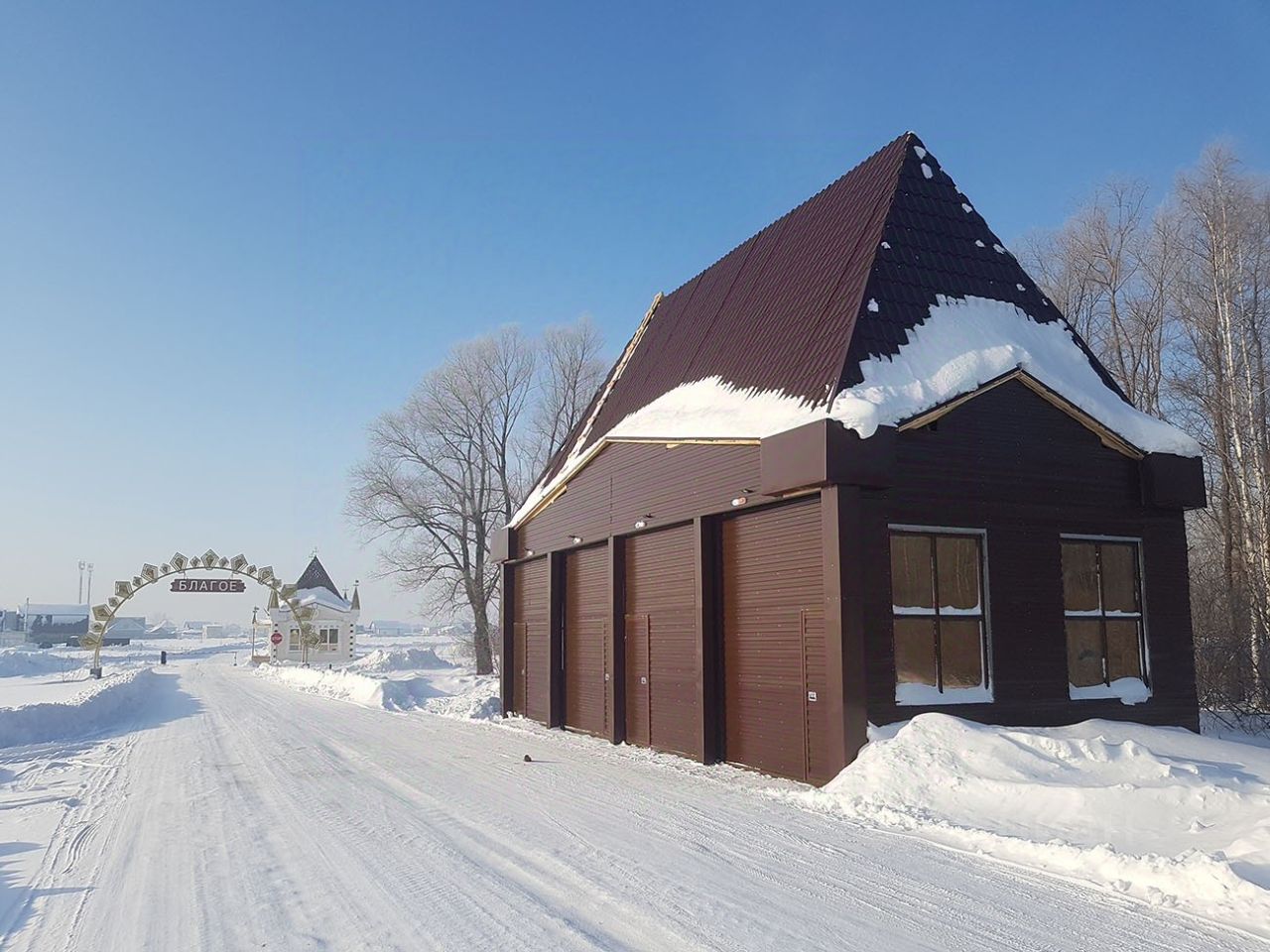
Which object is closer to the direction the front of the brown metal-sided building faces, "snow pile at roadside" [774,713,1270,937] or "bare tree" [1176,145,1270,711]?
the snow pile at roadside

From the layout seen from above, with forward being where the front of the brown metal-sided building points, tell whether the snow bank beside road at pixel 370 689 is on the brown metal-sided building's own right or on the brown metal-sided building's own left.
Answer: on the brown metal-sided building's own right

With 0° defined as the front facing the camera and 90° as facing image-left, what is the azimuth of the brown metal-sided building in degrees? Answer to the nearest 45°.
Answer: approximately 45°

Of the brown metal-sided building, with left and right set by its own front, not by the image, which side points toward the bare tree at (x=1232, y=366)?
back
